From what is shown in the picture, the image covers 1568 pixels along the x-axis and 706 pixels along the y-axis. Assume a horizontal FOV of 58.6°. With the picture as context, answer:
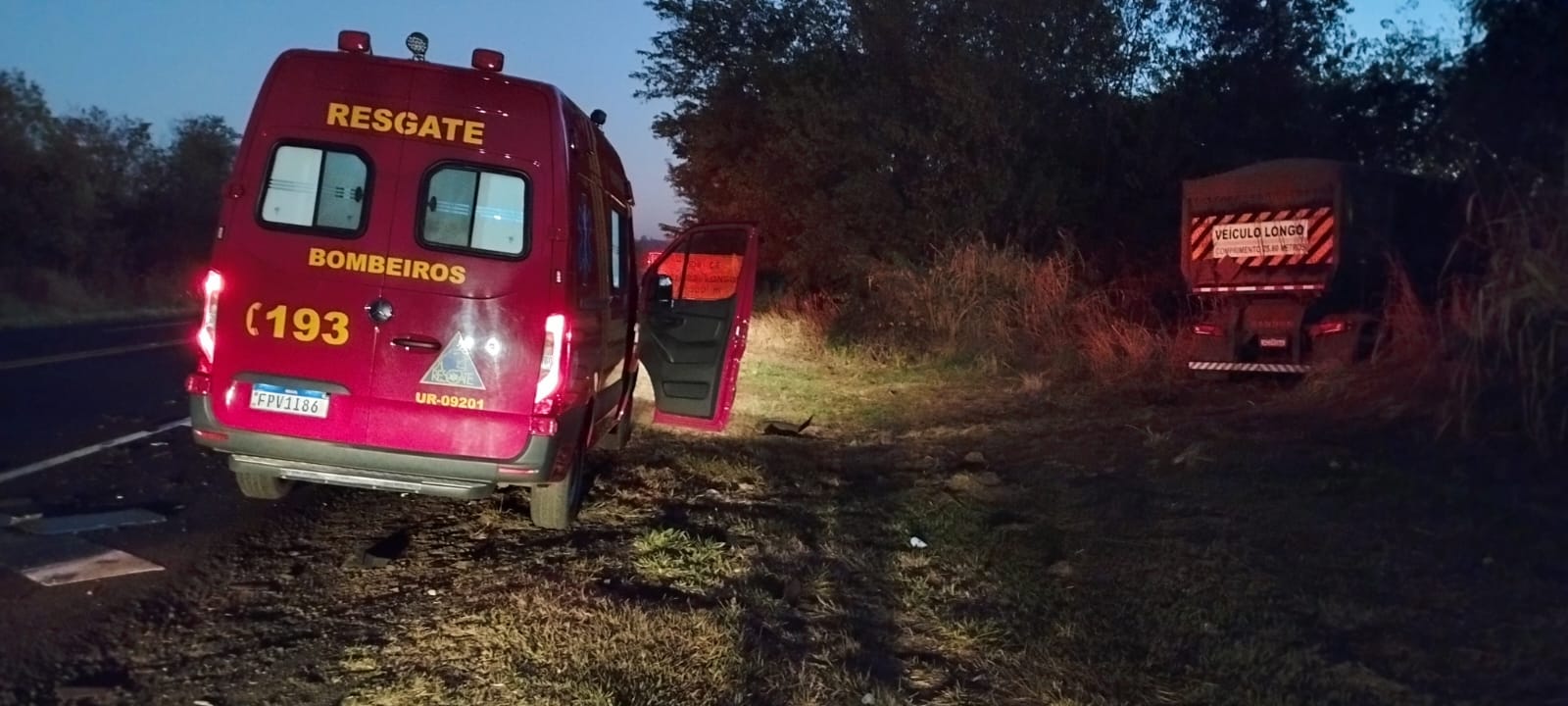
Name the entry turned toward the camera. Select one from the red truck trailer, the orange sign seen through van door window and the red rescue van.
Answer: the orange sign seen through van door window

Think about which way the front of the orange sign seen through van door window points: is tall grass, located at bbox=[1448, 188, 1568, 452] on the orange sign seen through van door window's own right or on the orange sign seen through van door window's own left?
on the orange sign seen through van door window's own left

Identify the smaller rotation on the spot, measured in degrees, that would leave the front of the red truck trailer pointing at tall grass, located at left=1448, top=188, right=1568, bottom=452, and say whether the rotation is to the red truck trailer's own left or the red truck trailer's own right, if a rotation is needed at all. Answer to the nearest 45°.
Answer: approximately 135° to the red truck trailer's own right

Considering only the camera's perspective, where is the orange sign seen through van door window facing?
facing the viewer

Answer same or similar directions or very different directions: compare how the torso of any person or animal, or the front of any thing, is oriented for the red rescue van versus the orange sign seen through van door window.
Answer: very different directions

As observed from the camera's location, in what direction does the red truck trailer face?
facing away from the viewer and to the right of the viewer

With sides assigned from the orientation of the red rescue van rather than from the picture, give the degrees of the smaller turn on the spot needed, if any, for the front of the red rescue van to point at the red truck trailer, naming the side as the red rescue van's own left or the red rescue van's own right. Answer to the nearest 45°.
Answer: approximately 45° to the red rescue van's own right

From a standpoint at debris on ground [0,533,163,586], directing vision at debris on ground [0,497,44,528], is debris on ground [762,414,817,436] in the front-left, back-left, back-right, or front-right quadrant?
front-right

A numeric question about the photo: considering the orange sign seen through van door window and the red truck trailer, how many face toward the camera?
1

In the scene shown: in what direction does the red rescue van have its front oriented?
away from the camera

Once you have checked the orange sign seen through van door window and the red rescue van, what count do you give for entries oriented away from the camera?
1
